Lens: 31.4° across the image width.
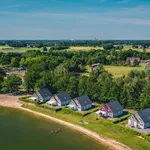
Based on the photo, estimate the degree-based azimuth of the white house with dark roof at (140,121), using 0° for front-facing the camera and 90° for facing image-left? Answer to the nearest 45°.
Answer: approximately 45°
